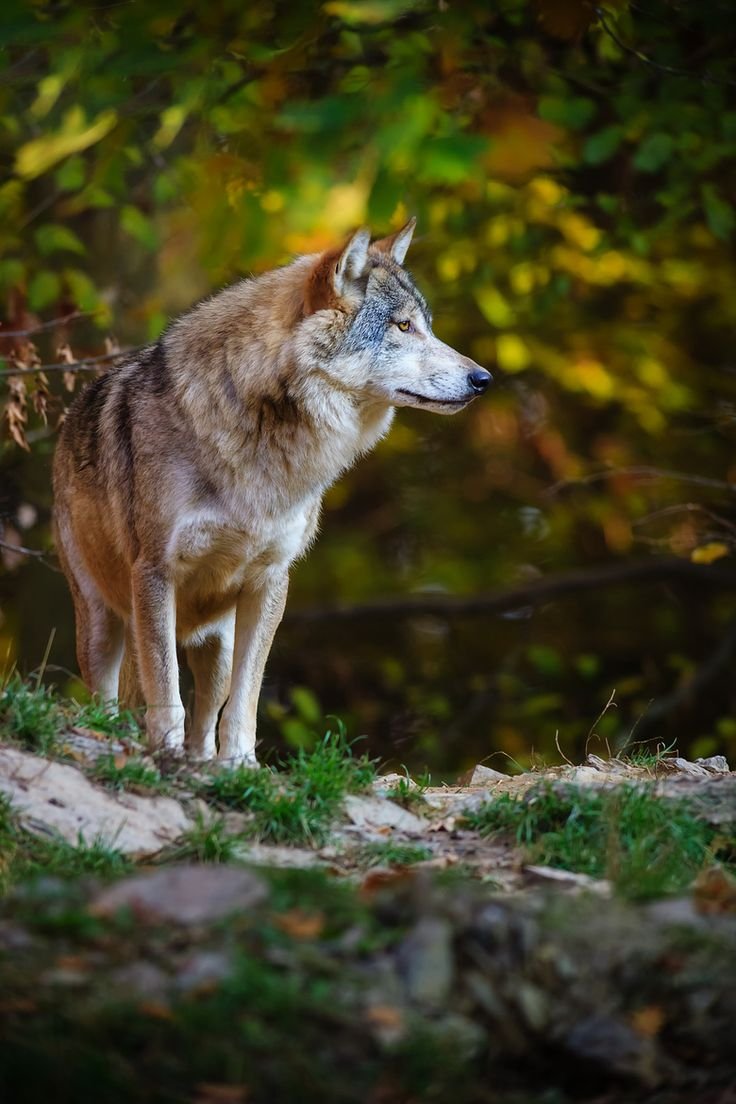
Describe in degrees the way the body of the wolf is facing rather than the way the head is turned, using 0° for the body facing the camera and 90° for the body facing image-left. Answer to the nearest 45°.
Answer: approximately 315°

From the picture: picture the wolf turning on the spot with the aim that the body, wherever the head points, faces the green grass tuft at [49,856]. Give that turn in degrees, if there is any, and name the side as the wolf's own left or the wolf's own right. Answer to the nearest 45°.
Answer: approximately 45° to the wolf's own right

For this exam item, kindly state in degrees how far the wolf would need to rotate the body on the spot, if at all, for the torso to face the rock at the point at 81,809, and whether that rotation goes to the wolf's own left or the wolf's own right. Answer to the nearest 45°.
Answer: approximately 45° to the wolf's own right

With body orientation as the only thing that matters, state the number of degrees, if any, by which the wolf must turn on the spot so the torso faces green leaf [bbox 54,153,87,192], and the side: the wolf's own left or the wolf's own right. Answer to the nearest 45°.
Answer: approximately 135° to the wolf's own left

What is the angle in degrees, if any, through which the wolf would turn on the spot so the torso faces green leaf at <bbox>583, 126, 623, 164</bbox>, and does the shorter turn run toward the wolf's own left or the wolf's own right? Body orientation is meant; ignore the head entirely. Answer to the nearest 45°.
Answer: approximately 90° to the wolf's own left

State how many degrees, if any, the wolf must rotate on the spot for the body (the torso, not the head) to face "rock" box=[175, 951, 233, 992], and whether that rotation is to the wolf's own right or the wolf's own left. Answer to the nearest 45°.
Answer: approximately 45° to the wolf's own right

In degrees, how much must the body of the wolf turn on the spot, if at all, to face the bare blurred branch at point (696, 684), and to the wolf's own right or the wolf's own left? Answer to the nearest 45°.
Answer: approximately 90° to the wolf's own left

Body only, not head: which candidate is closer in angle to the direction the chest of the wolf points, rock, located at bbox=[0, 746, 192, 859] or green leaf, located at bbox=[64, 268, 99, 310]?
the rock

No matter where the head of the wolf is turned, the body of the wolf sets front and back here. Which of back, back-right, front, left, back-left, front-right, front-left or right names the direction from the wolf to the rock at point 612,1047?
front-right

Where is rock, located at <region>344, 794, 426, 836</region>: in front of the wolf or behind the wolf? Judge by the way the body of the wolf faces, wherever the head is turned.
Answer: in front

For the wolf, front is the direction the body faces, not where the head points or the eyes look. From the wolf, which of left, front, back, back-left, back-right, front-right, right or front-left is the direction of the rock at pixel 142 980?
front-right

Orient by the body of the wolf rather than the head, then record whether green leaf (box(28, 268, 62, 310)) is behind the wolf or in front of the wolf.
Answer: behind

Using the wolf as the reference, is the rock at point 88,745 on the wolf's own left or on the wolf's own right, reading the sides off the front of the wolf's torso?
on the wolf's own right

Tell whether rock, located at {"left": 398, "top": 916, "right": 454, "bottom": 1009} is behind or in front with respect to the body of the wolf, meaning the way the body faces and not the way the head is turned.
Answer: in front
